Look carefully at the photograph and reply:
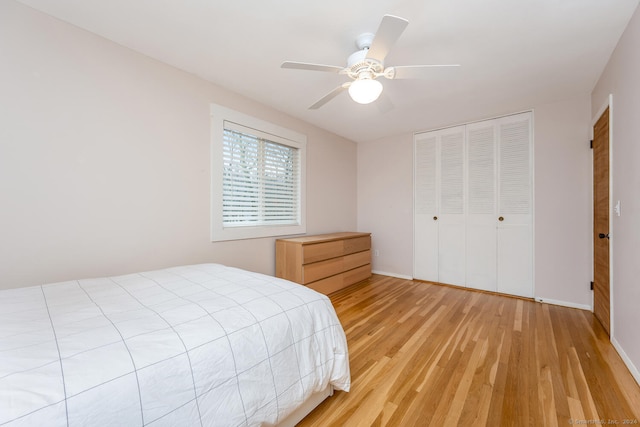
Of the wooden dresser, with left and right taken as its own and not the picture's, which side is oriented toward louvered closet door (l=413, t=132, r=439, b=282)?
left

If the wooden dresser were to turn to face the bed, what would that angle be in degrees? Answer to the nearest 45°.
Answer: approximately 45° to its right

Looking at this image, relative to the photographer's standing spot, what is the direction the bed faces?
facing away from the viewer and to the right of the viewer

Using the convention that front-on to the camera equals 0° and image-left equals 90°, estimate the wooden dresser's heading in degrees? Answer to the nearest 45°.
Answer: approximately 315°
